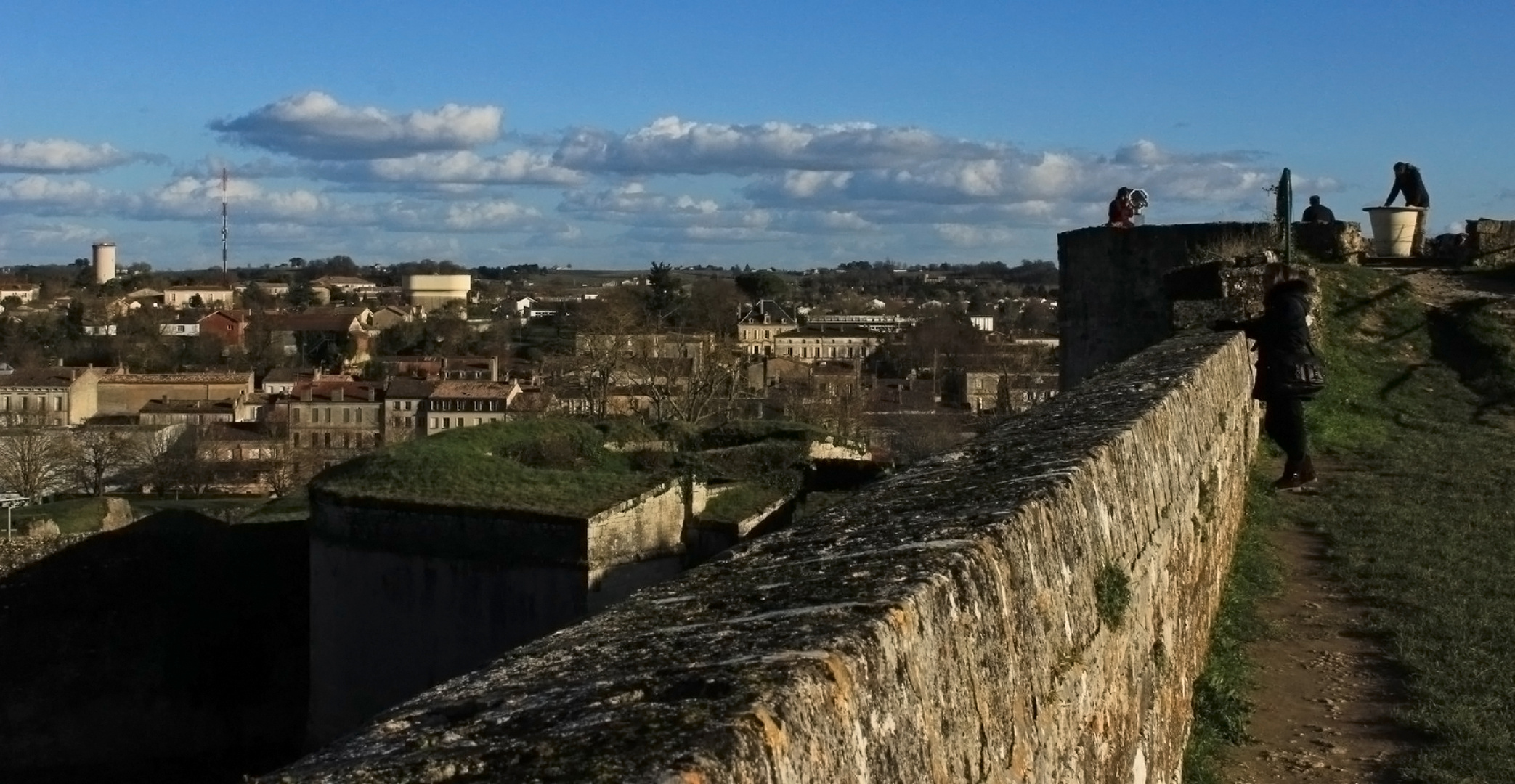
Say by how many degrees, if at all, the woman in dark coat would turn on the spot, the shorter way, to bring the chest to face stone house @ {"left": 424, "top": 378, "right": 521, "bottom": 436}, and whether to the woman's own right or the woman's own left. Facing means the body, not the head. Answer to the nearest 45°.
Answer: approximately 45° to the woman's own right

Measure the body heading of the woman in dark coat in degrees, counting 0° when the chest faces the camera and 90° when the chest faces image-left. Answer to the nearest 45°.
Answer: approximately 90°

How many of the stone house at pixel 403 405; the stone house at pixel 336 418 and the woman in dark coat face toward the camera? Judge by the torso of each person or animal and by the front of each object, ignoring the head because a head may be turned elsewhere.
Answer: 2

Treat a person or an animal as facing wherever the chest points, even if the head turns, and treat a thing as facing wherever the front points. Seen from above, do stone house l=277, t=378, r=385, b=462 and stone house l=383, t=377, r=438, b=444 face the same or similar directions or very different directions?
same or similar directions

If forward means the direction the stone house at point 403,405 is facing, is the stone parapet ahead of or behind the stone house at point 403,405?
ahead

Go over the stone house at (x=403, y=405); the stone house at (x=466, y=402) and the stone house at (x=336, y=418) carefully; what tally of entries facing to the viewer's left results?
0

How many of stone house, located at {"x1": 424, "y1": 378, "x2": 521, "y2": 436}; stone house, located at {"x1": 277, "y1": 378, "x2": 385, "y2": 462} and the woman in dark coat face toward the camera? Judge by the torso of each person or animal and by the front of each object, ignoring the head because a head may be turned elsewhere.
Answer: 2

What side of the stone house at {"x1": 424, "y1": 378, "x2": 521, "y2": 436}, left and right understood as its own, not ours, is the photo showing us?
front

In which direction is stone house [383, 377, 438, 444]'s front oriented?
toward the camera

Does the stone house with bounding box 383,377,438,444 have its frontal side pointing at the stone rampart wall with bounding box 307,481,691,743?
yes

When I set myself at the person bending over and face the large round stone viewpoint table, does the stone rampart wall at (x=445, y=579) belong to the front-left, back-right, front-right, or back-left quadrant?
front-right

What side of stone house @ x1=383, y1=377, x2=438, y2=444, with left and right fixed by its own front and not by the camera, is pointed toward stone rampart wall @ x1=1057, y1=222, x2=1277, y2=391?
front

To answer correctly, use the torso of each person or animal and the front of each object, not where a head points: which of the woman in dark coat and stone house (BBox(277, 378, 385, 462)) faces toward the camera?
the stone house

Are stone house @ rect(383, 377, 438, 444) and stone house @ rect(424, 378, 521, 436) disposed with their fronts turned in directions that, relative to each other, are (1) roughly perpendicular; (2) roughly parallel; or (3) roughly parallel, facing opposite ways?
roughly parallel

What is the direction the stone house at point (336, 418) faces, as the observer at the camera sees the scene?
facing the viewer
